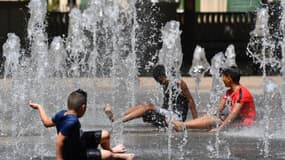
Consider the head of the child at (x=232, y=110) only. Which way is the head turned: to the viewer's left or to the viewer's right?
to the viewer's left

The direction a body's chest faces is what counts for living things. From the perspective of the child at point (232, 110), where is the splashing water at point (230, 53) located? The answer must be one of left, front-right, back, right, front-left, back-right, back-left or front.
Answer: right

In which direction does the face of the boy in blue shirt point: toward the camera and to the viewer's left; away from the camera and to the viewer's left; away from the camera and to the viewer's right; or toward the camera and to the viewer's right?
away from the camera and to the viewer's right

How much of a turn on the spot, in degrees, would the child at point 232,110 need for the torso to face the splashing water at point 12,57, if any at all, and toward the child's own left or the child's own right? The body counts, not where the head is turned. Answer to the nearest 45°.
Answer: approximately 45° to the child's own right

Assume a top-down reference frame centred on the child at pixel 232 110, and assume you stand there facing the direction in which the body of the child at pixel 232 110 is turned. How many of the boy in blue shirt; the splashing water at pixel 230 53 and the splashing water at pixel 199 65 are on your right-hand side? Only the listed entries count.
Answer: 2

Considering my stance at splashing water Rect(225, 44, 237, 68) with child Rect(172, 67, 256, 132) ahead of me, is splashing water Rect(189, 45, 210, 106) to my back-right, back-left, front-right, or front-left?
front-right

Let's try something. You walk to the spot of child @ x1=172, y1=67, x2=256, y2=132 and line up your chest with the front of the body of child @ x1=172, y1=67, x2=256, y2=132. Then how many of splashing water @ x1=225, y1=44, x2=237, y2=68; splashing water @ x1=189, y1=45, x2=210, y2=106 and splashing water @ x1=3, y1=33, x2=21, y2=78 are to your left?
0

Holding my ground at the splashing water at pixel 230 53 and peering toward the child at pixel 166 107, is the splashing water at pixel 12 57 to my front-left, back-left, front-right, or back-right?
front-right

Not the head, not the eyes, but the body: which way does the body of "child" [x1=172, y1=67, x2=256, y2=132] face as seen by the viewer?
to the viewer's left

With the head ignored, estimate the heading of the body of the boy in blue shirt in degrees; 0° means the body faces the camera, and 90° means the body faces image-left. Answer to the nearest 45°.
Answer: approximately 225°

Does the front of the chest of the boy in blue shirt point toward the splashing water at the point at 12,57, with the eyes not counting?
no

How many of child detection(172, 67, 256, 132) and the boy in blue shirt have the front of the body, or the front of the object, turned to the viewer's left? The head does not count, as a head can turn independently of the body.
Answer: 1

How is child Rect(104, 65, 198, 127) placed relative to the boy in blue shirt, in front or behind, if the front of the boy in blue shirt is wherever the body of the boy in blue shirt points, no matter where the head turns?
in front
